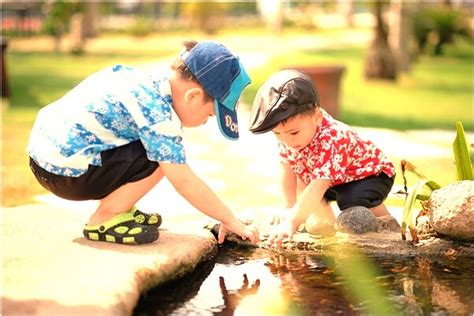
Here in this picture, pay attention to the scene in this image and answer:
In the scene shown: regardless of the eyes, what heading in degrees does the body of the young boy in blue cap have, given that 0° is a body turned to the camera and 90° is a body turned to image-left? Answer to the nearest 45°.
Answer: approximately 270°

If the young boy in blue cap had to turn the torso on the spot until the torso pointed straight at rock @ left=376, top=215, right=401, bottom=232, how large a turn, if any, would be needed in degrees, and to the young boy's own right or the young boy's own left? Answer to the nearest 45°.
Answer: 0° — they already face it

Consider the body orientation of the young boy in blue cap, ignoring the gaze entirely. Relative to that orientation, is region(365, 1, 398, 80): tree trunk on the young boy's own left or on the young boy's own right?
on the young boy's own left

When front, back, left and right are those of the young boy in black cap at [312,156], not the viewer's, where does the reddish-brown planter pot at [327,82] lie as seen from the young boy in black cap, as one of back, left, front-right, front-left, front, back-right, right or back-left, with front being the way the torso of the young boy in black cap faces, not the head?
back-right

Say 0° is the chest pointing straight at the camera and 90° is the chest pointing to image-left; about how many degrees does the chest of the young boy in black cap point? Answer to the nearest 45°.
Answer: approximately 45°

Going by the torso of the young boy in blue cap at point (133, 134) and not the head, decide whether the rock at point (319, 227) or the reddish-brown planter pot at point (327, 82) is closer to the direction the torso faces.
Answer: the rock

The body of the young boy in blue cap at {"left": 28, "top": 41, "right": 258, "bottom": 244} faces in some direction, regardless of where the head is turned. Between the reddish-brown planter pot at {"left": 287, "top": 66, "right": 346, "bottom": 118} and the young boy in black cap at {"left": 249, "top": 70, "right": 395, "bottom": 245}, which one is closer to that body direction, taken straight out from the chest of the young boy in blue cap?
the young boy in black cap

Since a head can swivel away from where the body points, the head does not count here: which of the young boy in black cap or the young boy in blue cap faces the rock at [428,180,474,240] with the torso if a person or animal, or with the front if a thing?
the young boy in blue cap

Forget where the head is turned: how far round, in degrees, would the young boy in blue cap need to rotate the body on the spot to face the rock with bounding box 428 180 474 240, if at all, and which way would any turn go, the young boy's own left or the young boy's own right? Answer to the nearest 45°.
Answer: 0° — they already face it

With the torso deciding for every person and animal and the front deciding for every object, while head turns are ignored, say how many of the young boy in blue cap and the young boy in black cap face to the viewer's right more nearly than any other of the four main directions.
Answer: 1

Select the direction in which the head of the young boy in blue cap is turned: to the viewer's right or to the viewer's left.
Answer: to the viewer's right
